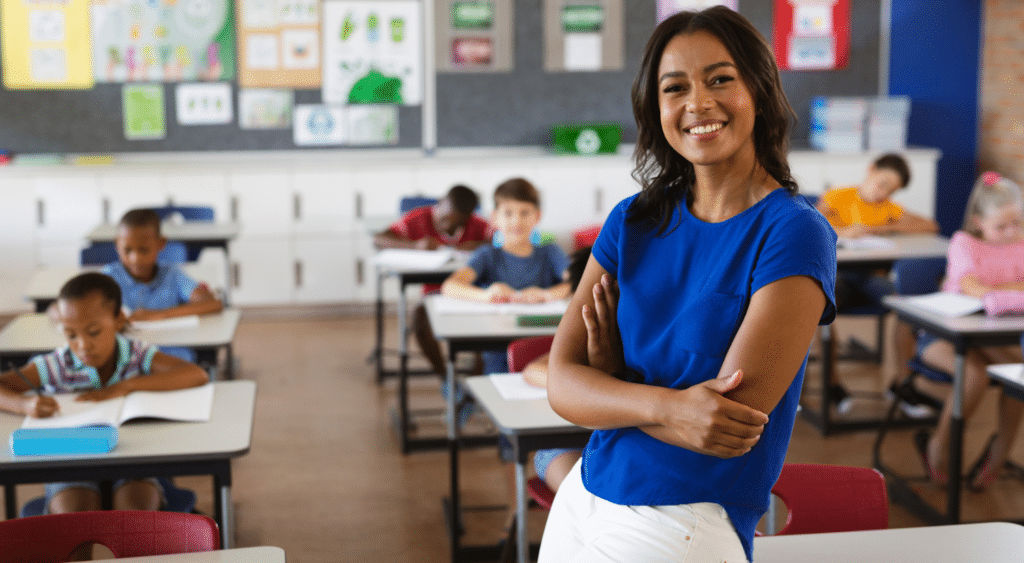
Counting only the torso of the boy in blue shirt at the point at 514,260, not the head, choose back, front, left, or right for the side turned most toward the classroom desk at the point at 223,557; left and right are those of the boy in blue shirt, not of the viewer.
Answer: front

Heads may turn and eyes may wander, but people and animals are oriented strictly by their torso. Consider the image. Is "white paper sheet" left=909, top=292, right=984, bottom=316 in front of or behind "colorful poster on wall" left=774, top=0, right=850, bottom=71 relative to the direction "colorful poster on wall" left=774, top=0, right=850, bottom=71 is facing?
in front

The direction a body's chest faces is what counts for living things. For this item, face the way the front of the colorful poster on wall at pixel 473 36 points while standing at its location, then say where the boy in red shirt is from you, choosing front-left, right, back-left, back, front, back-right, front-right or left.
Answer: front

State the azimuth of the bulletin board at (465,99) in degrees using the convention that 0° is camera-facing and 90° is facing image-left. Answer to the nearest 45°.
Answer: approximately 0°

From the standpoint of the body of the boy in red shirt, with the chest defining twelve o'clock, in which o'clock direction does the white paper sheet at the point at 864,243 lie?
The white paper sheet is roughly at 9 o'clock from the boy in red shirt.

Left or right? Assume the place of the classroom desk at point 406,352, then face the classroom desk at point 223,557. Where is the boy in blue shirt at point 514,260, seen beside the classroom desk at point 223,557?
left

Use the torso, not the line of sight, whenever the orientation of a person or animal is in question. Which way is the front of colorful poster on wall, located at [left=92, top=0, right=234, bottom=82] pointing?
toward the camera

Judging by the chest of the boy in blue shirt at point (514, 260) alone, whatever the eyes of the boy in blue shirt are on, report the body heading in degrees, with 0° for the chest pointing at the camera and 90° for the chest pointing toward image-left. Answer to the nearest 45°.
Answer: approximately 0°

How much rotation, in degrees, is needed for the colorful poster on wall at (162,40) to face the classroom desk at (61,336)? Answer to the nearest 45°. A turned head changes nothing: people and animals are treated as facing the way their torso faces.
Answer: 0° — it already faces it

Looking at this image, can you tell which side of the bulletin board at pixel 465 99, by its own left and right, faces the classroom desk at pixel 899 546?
front

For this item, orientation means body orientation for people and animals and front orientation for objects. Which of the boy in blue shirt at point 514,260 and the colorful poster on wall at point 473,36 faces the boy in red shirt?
the colorful poster on wall

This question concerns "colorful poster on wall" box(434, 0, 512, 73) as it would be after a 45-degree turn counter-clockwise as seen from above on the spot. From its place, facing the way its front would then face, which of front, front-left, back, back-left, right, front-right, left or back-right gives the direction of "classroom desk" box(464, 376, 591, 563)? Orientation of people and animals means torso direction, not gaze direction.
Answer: front-right

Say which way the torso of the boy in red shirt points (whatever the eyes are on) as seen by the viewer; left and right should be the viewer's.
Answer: facing the viewer

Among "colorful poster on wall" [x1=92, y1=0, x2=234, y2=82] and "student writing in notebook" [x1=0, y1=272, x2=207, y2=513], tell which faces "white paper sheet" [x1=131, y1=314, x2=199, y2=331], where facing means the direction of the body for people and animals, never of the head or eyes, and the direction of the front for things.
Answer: the colorful poster on wall
